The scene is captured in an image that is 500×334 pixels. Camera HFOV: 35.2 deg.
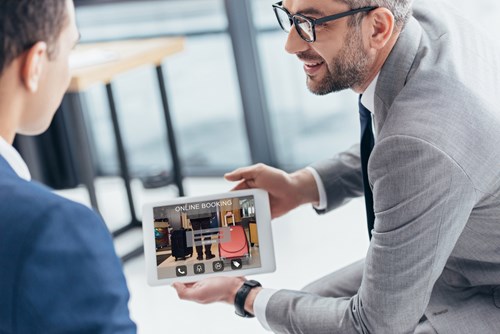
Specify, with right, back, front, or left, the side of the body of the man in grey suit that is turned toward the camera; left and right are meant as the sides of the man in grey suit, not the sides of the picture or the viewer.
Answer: left

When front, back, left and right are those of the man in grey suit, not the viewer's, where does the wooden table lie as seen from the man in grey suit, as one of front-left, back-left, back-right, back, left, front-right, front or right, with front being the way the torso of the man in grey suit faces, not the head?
front-right
